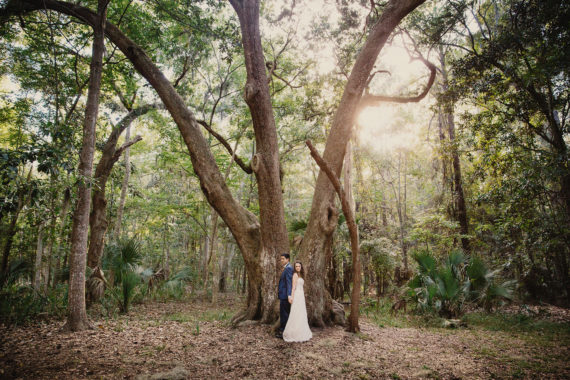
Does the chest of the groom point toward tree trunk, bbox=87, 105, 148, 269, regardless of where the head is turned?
no

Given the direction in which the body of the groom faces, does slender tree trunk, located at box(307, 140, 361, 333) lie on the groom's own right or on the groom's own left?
on the groom's own left
